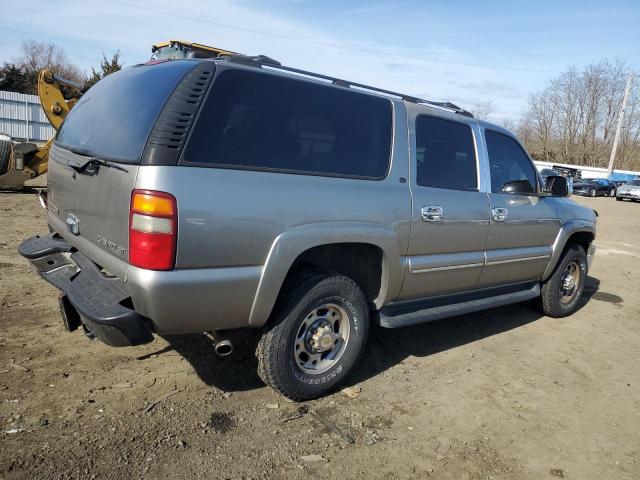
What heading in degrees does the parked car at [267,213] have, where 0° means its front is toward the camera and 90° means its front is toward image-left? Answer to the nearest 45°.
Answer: approximately 225°

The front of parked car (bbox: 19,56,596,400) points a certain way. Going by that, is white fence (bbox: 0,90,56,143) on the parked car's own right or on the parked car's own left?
on the parked car's own left

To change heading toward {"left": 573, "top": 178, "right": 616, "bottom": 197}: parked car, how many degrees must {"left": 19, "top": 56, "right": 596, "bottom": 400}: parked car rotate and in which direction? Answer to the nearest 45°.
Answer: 0° — it already faces it

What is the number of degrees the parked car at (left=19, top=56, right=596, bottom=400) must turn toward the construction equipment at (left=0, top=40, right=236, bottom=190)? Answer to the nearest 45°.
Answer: approximately 90° to its left

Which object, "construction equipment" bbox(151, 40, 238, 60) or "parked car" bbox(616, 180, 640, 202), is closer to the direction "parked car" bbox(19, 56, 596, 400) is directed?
the parked car
